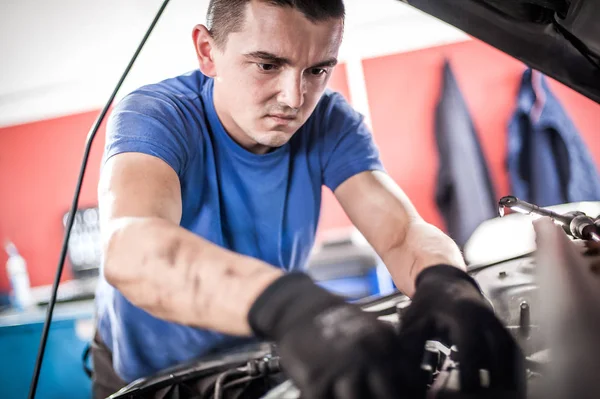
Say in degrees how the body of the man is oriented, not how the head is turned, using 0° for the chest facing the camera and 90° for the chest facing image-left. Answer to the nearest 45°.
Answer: approximately 315°

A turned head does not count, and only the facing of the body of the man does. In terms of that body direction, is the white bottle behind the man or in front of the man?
behind

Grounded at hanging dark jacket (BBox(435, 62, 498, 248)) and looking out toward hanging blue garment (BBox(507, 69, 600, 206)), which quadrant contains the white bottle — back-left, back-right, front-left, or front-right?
back-right

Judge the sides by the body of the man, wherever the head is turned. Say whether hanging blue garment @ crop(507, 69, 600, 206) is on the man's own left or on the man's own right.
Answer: on the man's own left
